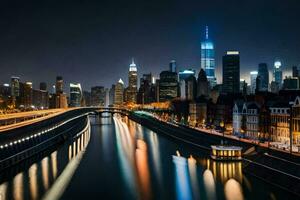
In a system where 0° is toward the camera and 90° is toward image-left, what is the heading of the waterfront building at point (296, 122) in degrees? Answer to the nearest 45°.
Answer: approximately 45°

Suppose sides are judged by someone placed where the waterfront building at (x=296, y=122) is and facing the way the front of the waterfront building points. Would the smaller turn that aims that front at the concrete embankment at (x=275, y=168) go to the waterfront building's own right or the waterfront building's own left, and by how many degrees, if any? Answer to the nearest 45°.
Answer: approximately 45° to the waterfront building's own left

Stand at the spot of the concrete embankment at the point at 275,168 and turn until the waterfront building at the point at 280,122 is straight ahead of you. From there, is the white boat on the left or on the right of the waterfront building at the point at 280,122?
left

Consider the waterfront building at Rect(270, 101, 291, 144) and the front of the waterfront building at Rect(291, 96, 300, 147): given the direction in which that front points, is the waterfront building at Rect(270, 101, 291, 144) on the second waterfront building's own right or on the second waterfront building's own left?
on the second waterfront building's own right

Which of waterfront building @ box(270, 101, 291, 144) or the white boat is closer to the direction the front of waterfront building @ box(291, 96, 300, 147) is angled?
the white boat
